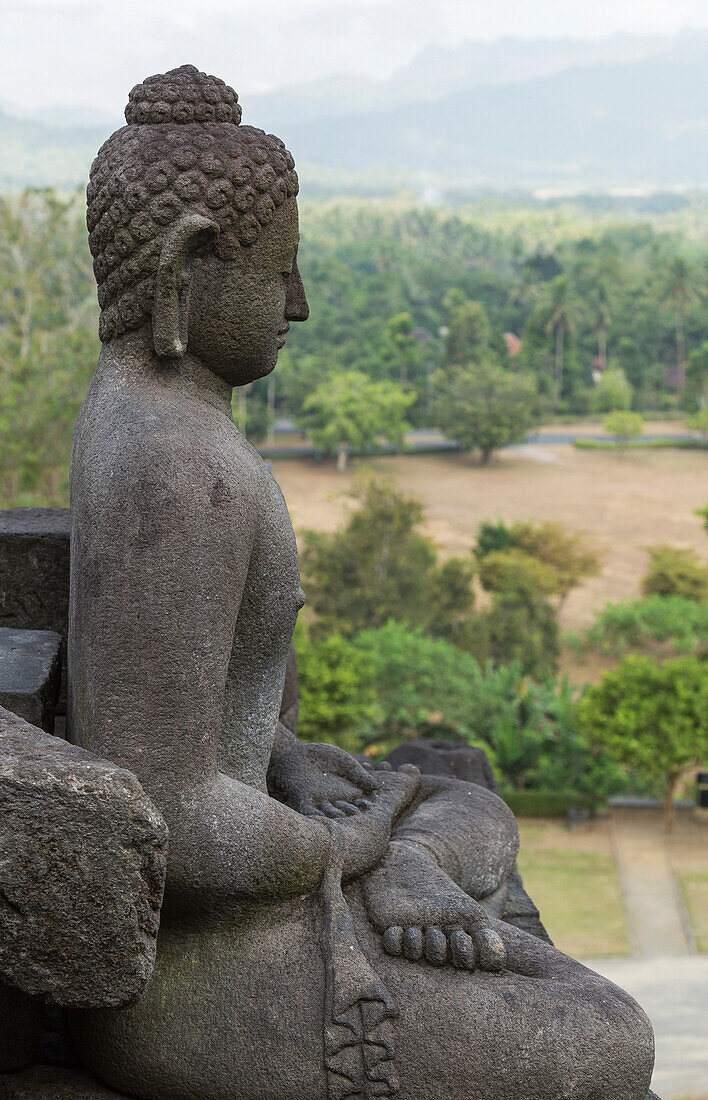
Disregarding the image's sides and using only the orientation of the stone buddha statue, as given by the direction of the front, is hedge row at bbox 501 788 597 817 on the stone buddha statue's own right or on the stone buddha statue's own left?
on the stone buddha statue's own left

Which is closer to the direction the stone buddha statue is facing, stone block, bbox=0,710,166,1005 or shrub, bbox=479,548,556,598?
the shrub

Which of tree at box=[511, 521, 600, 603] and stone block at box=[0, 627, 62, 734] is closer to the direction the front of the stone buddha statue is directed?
the tree

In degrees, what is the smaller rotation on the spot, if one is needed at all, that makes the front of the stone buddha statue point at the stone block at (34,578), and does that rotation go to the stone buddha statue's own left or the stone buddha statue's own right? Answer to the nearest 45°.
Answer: approximately 135° to the stone buddha statue's own left

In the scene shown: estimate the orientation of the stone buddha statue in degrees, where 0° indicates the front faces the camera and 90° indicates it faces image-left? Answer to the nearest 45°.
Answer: approximately 270°

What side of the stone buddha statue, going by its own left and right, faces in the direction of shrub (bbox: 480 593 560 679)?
left

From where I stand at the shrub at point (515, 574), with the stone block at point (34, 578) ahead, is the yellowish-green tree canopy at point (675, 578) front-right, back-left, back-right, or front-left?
back-left
